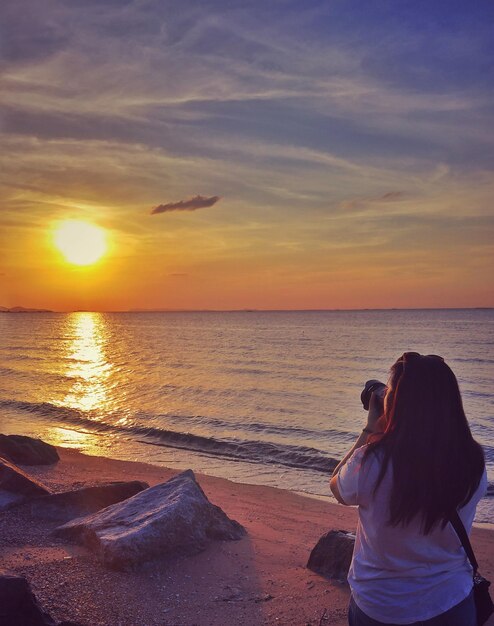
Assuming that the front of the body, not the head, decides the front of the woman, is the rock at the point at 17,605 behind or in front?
in front

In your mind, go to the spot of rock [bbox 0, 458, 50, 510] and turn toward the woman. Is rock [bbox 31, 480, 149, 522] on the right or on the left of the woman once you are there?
left

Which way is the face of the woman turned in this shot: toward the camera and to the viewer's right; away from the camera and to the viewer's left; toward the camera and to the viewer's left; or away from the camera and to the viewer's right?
away from the camera and to the viewer's left

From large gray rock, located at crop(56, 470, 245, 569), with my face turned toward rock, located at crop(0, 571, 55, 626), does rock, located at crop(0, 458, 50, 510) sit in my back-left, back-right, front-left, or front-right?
back-right

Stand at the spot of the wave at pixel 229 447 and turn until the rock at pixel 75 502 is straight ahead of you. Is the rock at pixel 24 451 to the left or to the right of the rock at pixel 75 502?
right

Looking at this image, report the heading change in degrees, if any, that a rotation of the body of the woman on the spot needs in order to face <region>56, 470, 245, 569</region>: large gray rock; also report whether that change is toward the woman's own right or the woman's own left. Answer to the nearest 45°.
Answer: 0° — they already face it

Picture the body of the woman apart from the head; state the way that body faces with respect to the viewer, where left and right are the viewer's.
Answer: facing away from the viewer and to the left of the viewer

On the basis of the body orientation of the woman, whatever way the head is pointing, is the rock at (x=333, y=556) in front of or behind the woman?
in front

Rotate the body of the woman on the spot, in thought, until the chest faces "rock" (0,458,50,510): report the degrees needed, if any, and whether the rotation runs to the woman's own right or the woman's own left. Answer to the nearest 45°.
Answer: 0° — they already face it

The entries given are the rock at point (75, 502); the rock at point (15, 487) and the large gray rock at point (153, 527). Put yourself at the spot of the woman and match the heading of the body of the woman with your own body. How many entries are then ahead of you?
3

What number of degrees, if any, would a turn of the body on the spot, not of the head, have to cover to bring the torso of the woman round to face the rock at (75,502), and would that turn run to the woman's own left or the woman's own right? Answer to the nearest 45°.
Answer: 0° — they already face it

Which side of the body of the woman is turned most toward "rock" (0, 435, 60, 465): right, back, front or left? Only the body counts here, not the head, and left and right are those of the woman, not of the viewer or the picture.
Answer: front
